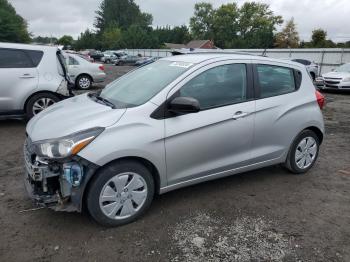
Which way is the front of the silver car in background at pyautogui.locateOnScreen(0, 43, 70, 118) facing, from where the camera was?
facing to the left of the viewer

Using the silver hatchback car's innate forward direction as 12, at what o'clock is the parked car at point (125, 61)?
The parked car is roughly at 4 o'clock from the silver hatchback car.

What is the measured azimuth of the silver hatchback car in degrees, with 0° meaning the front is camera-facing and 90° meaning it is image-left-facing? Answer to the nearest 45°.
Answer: approximately 45°

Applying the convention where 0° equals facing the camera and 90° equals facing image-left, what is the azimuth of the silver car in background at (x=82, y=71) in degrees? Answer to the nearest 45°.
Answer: approximately 90°

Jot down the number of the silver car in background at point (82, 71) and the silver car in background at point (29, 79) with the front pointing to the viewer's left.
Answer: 2

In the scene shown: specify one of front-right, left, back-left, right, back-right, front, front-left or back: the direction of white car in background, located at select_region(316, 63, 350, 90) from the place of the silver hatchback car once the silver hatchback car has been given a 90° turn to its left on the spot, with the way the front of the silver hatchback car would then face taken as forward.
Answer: left

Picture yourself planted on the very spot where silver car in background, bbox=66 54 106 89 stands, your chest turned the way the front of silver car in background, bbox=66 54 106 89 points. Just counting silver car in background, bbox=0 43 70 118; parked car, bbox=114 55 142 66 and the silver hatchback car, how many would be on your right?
1
